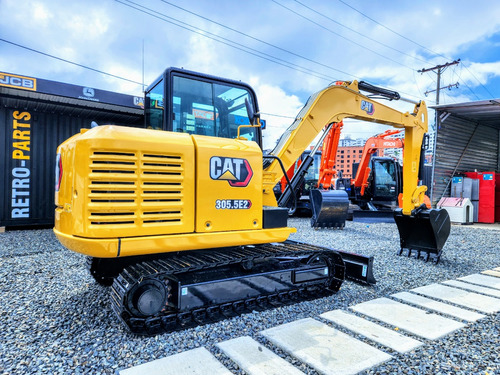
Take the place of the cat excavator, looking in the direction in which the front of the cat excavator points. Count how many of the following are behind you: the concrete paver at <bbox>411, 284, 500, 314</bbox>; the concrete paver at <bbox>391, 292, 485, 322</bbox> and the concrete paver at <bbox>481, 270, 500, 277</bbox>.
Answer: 0

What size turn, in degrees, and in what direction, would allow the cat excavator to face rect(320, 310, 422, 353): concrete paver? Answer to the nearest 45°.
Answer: approximately 45° to its right

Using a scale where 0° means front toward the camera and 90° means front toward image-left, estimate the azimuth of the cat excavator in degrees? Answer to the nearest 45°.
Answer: approximately 225°

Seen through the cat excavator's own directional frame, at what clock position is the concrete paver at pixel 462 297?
The concrete paver is roughly at 1 o'clock from the cat excavator.

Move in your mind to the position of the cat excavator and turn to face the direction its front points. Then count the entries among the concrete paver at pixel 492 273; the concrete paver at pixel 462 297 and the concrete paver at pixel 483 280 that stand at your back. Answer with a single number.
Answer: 0

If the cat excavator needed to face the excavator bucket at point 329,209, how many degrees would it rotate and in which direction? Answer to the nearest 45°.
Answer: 0° — it already faces it

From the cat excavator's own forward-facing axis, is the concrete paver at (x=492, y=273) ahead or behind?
ahead

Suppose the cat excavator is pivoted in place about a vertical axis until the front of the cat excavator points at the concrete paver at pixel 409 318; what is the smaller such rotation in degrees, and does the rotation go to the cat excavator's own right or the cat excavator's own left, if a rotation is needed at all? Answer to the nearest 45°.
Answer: approximately 45° to the cat excavator's own right

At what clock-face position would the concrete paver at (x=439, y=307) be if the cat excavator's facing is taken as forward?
The concrete paver is roughly at 1 o'clock from the cat excavator.
